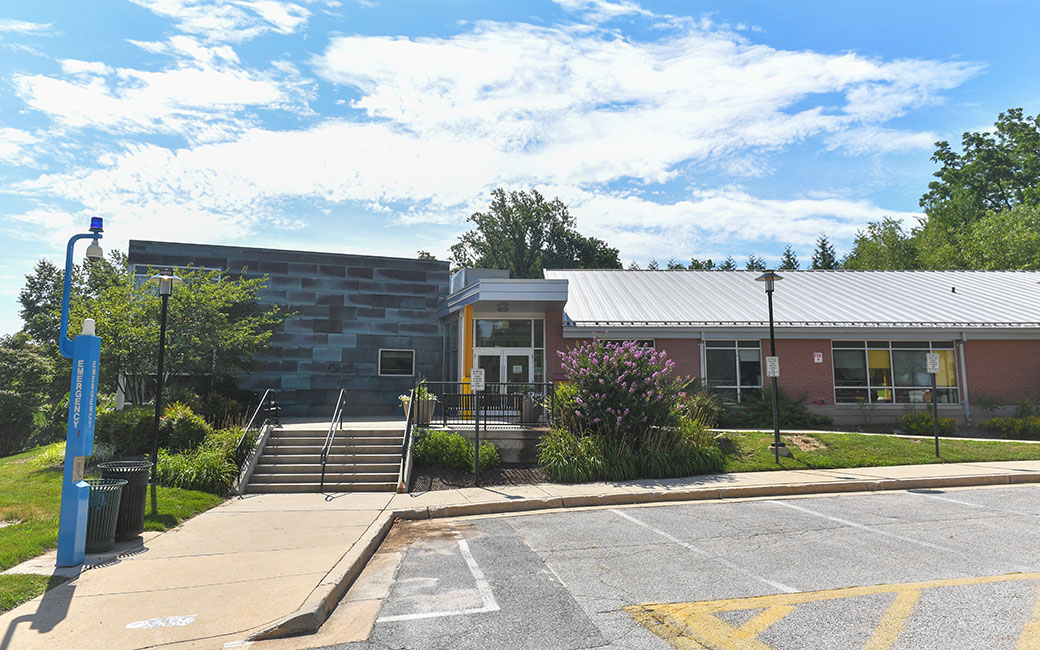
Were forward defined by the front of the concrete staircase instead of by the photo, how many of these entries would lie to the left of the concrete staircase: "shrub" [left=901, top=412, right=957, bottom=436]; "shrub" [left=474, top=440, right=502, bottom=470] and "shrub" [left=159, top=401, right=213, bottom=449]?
2

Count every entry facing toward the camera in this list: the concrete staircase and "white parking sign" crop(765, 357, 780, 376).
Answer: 2

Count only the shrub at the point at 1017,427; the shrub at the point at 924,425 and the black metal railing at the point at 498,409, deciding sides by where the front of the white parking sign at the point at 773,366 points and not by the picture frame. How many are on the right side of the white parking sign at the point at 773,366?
1

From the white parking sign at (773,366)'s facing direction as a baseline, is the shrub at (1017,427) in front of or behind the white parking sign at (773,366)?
behind

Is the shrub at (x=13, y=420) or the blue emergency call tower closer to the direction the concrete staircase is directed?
the blue emergency call tower

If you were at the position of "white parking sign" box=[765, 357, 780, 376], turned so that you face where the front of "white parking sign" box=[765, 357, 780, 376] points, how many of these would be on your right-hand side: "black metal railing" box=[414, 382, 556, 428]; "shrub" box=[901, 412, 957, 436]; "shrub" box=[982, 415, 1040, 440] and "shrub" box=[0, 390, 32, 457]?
2

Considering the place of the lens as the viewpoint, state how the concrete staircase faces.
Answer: facing the viewer

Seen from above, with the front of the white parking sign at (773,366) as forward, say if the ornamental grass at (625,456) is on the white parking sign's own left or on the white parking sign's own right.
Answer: on the white parking sign's own right

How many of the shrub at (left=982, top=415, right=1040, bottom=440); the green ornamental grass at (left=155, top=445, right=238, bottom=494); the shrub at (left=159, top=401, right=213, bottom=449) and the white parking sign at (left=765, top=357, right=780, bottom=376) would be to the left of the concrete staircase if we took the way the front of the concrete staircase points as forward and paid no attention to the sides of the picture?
2

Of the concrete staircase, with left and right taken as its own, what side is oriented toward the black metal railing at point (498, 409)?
left

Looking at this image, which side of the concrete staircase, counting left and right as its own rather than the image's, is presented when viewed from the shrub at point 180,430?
right

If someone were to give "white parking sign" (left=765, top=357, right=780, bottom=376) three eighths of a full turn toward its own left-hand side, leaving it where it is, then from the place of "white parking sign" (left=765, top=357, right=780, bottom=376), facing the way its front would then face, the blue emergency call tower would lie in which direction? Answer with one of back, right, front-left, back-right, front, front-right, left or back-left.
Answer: back

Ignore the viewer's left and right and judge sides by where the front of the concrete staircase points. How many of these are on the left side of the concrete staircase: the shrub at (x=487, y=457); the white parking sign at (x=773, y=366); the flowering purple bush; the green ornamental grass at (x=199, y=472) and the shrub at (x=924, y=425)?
4

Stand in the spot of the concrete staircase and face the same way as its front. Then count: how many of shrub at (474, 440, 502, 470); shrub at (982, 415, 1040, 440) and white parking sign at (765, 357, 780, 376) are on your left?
3

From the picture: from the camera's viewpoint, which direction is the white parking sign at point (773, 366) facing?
toward the camera

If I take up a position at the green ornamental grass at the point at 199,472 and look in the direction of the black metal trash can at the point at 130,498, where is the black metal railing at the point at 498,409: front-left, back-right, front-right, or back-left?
back-left

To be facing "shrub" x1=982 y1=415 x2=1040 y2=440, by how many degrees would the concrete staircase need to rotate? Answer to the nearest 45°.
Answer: approximately 90° to its left

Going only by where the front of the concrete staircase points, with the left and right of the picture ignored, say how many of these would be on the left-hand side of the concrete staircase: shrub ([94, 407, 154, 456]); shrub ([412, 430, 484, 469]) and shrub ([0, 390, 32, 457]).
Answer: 1
